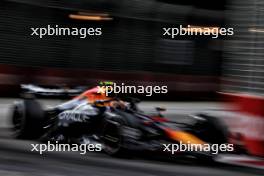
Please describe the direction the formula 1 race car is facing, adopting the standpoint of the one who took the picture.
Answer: facing the viewer and to the right of the viewer

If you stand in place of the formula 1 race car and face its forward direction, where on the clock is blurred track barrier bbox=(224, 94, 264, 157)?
The blurred track barrier is roughly at 11 o'clock from the formula 1 race car.
